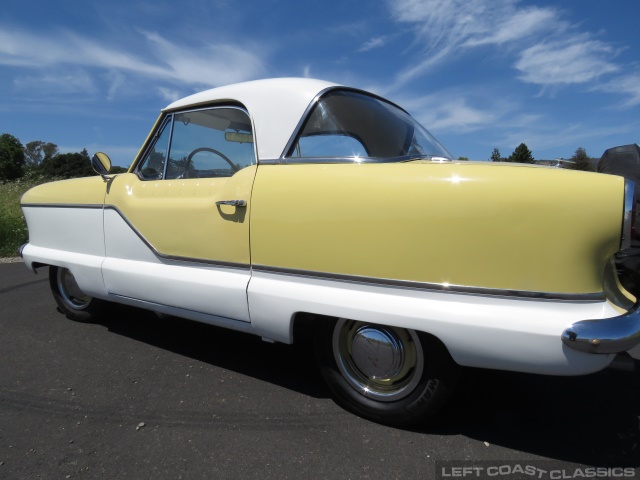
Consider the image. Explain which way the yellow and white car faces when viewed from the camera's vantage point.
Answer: facing away from the viewer and to the left of the viewer
